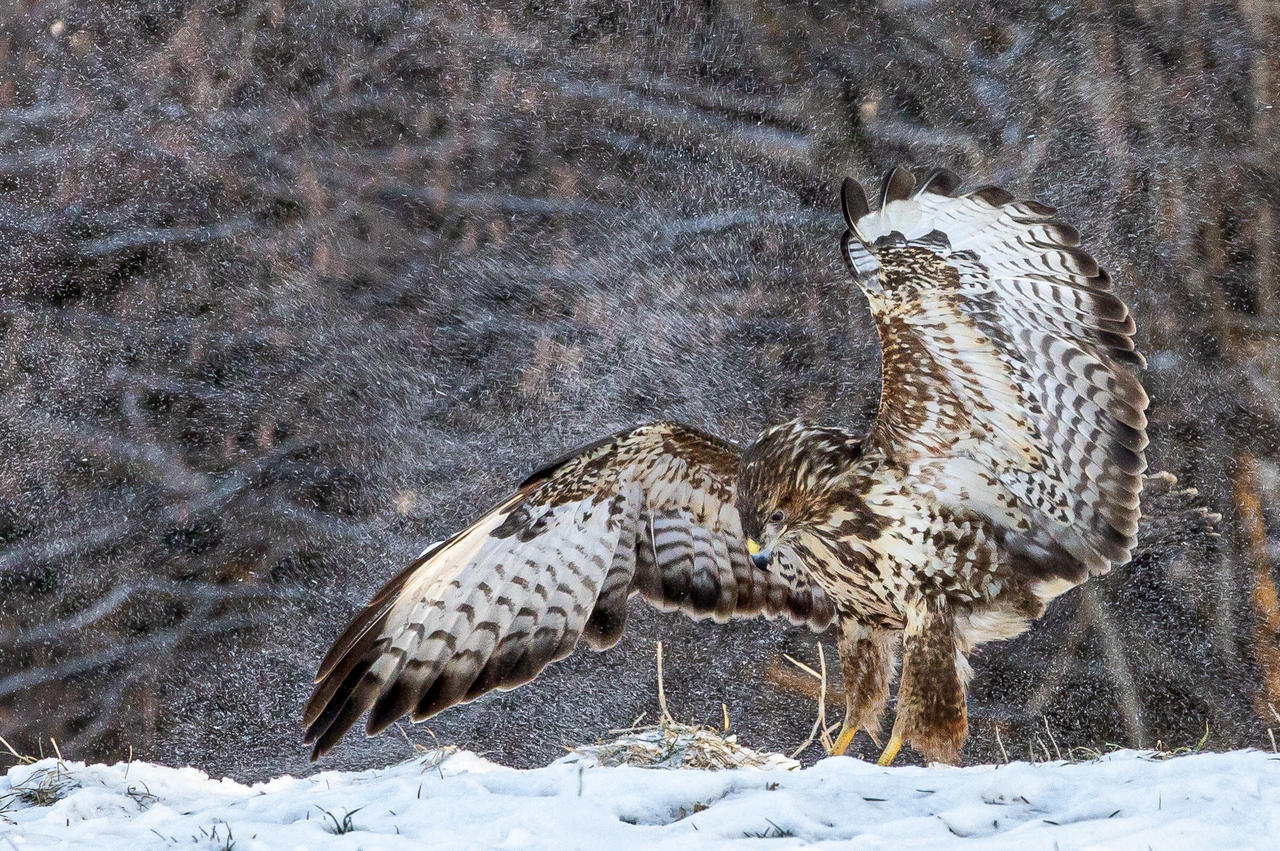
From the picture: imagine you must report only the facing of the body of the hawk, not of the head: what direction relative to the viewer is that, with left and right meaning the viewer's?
facing the viewer and to the left of the viewer
